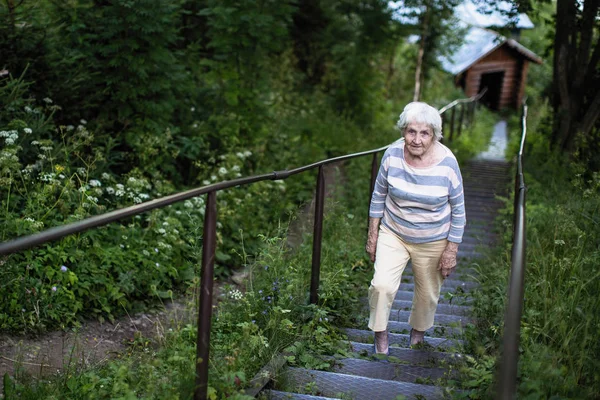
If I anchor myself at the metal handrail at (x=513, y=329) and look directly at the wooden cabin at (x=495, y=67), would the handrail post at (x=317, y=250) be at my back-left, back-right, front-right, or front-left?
front-left

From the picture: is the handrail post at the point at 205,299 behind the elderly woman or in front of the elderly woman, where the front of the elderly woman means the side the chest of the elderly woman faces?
in front

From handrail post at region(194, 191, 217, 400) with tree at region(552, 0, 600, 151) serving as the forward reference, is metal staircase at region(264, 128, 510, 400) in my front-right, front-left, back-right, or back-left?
front-right

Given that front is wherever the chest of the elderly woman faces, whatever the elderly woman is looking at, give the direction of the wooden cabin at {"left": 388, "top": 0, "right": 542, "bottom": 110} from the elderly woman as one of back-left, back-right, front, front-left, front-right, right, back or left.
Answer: back

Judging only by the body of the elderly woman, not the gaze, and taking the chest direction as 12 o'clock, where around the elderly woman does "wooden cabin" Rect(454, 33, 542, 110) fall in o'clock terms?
The wooden cabin is roughly at 6 o'clock from the elderly woman.

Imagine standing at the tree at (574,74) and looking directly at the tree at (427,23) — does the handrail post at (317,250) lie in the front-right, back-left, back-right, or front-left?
back-left

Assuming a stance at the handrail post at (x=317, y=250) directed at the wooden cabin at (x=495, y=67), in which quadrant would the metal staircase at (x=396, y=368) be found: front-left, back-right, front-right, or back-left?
back-right

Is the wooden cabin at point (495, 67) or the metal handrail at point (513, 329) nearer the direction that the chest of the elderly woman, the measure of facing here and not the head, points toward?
the metal handrail

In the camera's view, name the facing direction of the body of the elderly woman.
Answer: toward the camera

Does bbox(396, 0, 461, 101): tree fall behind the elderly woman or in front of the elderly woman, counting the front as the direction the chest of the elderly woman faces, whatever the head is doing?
behind

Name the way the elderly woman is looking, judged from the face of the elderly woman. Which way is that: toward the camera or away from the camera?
toward the camera

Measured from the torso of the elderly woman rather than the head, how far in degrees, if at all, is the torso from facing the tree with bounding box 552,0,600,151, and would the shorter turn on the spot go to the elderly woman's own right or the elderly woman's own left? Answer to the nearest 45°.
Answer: approximately 180°

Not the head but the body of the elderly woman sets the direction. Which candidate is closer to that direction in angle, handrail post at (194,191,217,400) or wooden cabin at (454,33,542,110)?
the handrail post
